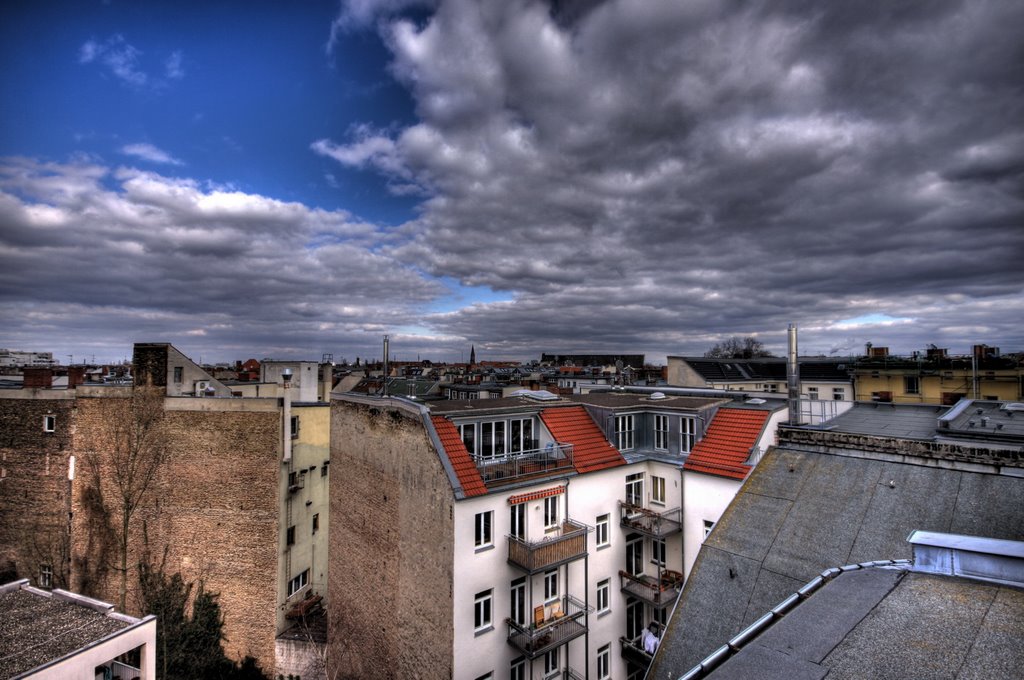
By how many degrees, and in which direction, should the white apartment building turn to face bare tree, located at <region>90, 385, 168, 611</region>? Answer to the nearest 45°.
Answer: approximately 135° to its right

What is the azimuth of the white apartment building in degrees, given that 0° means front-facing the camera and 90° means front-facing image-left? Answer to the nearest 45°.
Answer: approximately 315°

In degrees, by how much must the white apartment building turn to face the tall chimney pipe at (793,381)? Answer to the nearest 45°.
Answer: approximately 45° to its left

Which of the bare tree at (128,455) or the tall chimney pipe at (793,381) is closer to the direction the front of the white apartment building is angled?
the tall chimney pipe
